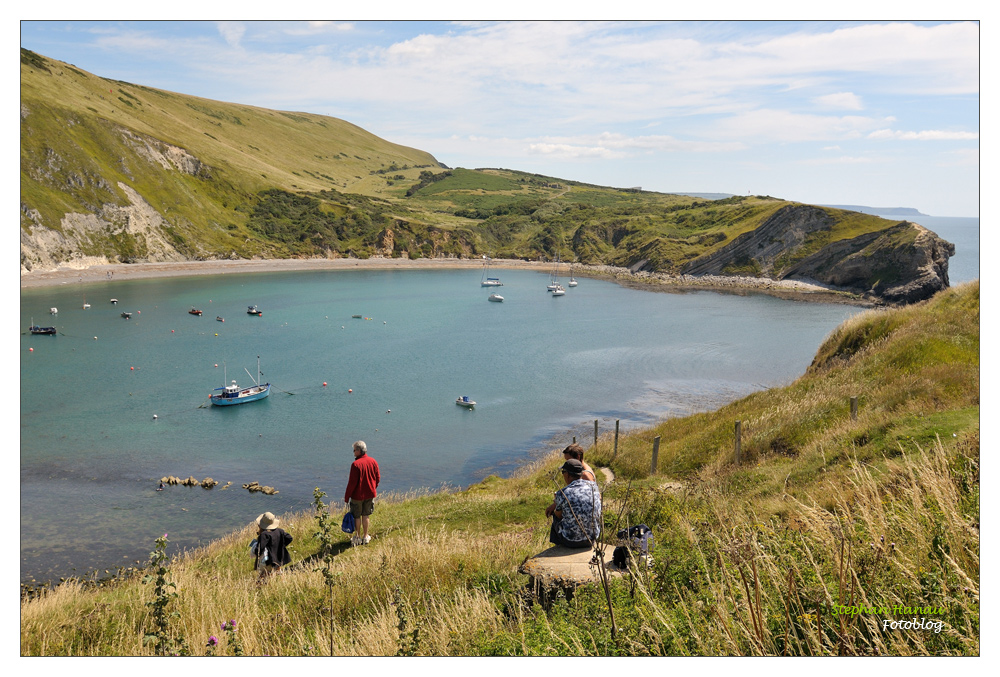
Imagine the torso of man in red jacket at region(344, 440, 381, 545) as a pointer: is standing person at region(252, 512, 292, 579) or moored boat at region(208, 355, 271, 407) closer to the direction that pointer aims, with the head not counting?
the moored boat

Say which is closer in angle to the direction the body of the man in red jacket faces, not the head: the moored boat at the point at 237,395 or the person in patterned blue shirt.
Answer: the moored boat

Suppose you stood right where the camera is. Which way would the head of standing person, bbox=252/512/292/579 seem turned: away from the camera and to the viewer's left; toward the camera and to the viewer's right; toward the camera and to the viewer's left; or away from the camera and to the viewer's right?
away from the camera and to the viewer's left

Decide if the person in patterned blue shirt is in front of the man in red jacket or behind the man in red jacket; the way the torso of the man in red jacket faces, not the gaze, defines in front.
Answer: behind

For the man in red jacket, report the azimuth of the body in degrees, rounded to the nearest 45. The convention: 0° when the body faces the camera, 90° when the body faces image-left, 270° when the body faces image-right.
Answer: approximately 135°

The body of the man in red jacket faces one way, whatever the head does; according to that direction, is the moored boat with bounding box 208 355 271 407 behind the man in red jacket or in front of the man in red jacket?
in front

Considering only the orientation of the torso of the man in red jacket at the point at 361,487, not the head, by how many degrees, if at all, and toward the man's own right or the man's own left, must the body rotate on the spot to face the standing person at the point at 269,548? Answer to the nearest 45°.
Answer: approximately 90° to the man's own left
